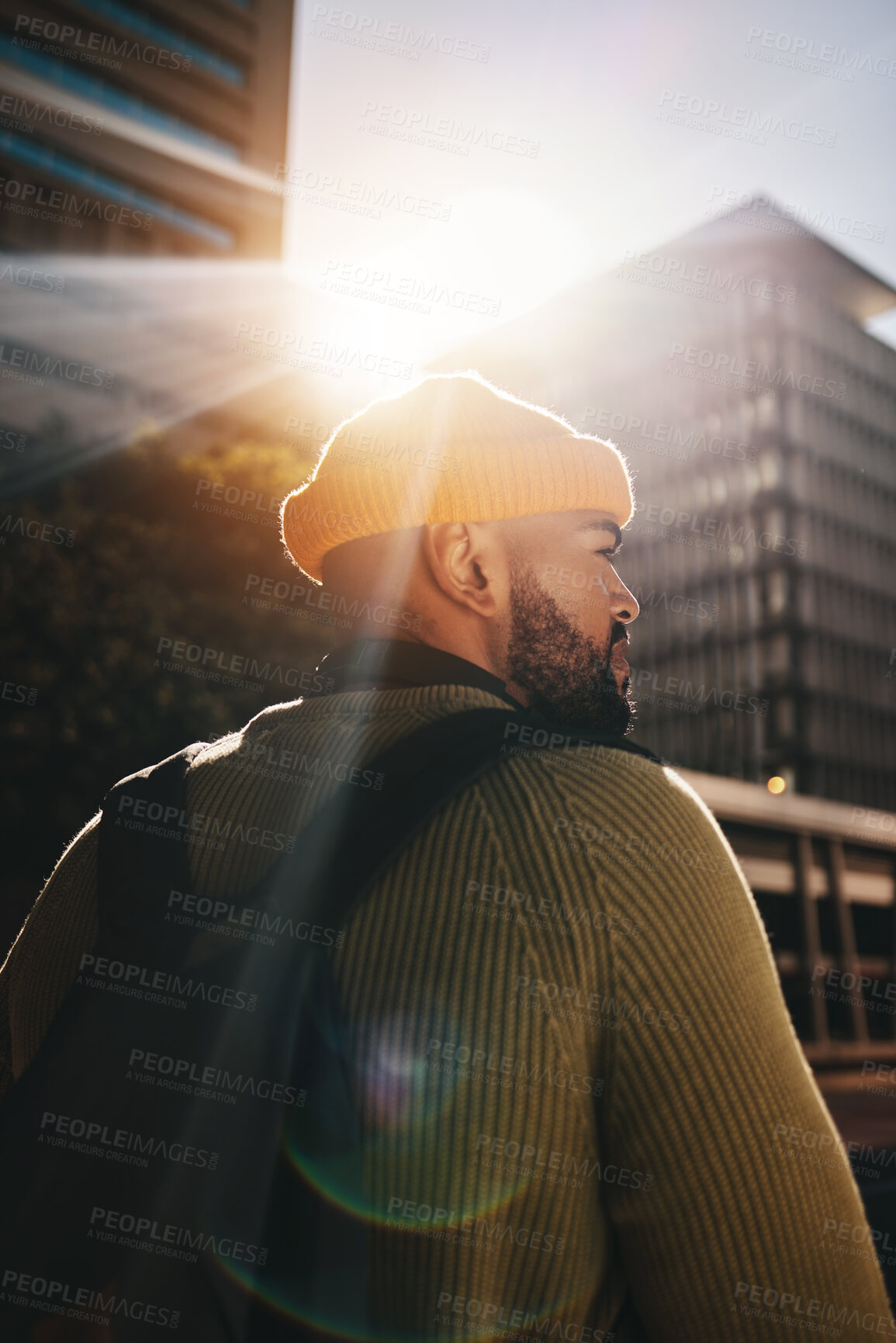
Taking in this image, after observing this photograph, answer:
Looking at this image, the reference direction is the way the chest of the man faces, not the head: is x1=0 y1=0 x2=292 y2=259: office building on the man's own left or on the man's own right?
on the man's own left

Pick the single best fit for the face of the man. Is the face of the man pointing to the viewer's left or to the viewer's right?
to the viewer's right

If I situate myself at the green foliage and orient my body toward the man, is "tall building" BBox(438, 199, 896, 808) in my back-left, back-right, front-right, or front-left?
back-left

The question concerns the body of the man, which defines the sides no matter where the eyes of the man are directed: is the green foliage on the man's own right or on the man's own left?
on the man's own left

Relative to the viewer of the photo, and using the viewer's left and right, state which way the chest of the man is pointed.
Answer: facing away from the viewer and to the right of the viewer
